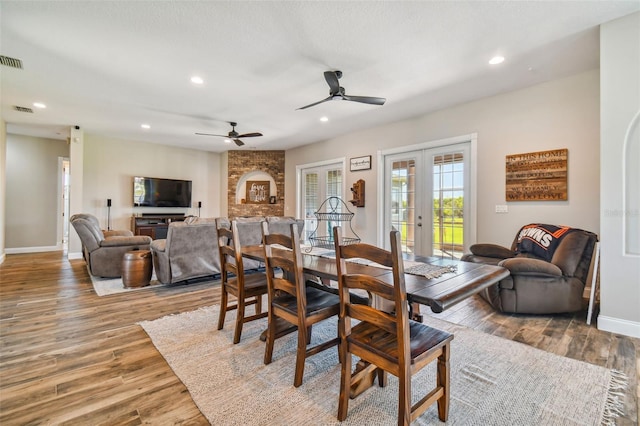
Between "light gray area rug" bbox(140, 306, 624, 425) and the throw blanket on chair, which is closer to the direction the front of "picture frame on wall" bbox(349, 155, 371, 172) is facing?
the light gray area rug

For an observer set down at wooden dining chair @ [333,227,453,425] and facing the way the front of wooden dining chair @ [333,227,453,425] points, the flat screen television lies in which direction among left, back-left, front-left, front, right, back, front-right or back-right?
left

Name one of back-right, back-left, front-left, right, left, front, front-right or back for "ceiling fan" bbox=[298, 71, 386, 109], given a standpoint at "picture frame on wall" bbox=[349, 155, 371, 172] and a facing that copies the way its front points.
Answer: front-left

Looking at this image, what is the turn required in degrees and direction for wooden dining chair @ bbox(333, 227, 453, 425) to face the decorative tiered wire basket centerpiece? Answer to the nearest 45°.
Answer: approximately 45° to its left

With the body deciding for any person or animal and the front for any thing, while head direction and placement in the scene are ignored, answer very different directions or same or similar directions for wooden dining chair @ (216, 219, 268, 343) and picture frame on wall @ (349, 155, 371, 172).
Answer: very different directions

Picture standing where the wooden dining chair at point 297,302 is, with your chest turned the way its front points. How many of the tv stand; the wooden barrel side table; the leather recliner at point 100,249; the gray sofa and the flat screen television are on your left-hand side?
5

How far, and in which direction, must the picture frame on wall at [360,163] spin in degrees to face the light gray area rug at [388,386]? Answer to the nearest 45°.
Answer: approximately 45° to its left

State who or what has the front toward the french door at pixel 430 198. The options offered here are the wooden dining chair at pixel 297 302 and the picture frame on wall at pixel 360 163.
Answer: the wooden dining chair

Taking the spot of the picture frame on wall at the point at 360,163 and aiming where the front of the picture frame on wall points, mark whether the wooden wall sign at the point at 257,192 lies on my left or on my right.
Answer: on my right

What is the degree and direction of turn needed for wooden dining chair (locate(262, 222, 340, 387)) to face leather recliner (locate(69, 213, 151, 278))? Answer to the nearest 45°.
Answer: approximately 90° to its left

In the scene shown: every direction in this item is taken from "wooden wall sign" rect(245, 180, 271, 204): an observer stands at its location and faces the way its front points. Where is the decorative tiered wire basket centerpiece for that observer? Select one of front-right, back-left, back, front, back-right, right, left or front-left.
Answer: front-left

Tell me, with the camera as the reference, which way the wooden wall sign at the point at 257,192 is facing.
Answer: facing the viewer

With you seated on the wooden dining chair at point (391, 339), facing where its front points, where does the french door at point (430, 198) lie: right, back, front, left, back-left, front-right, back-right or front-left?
front-left

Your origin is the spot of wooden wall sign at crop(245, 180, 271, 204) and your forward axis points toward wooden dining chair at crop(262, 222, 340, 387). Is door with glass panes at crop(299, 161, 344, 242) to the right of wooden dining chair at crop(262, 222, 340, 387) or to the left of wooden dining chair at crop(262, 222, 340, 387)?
left

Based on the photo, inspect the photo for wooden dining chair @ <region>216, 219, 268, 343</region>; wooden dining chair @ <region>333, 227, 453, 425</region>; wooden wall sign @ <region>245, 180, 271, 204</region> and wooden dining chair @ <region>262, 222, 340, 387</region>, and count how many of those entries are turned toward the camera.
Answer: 1

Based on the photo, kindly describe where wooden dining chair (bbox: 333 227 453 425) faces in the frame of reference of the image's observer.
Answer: facing away from the viewer and to the right of the viewer

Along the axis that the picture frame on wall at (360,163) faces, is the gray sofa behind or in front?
in front

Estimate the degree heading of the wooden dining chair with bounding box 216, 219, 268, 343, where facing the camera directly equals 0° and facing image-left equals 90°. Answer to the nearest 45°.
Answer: approximately 225°
